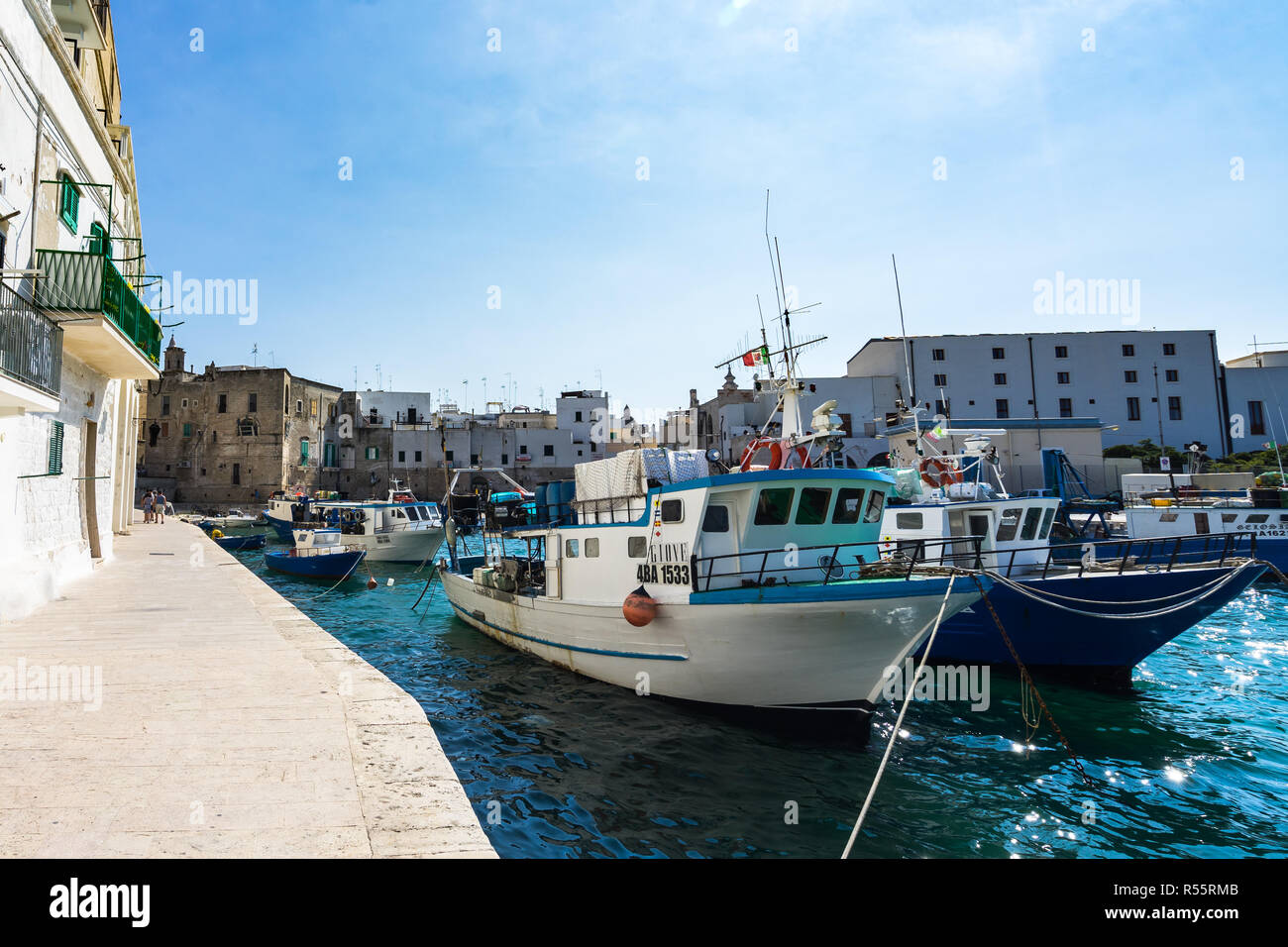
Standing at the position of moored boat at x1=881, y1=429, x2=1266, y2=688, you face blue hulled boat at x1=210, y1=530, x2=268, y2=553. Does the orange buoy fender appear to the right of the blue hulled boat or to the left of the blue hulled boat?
left

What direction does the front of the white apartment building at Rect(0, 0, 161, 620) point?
to the viewer's right

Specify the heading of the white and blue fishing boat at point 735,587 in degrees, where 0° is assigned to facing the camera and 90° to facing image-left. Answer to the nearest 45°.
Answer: approximately 315°

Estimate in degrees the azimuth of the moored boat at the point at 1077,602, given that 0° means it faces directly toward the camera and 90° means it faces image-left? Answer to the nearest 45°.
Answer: approximately 315°

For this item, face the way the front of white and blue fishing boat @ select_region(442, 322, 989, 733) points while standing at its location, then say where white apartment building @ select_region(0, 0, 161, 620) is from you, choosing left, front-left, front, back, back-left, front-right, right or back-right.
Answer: back-right

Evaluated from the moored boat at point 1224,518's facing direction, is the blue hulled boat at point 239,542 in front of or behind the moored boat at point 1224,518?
behind

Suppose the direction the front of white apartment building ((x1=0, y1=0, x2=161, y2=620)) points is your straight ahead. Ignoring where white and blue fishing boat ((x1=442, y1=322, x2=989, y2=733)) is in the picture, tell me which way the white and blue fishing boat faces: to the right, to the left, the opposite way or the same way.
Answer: to the right

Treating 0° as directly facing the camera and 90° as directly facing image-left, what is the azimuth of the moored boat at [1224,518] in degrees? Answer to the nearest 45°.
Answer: approximately 270°

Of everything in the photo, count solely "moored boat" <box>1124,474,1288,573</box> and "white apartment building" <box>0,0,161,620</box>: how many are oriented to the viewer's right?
2
